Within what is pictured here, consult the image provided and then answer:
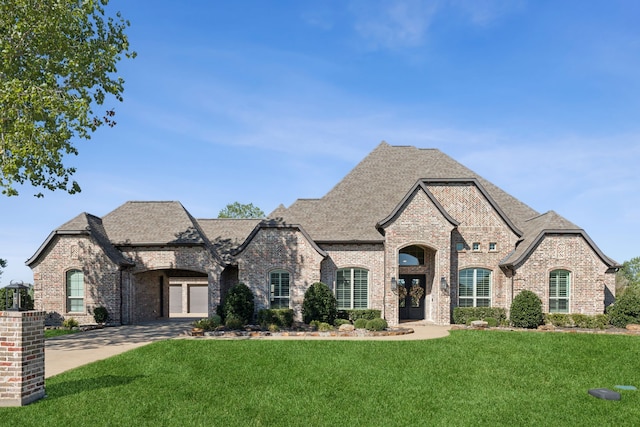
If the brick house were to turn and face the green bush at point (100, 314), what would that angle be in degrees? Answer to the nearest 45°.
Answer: approximately 90° to its right

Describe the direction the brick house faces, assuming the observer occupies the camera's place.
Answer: facing the viewer

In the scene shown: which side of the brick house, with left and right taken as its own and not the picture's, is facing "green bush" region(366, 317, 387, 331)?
front
